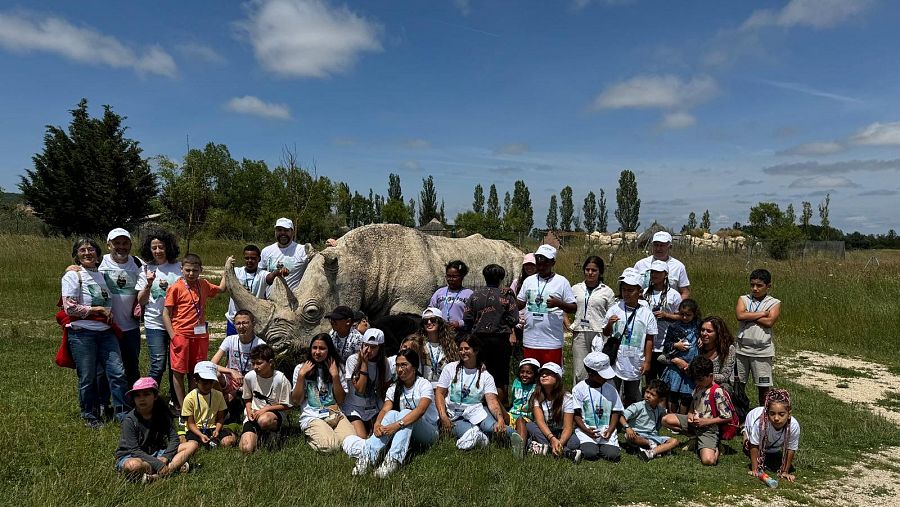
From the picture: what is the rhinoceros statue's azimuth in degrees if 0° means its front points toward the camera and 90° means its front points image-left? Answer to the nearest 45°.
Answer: approximately 45°

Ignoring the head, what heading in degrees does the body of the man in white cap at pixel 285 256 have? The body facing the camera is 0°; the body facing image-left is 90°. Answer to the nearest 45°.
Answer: approximately 0°

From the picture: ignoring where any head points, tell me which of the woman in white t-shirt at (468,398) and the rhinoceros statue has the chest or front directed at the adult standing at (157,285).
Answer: the rhinoceros statue

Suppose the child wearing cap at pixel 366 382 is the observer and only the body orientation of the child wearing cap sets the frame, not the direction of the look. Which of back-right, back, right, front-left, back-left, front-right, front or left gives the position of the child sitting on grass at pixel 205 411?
right

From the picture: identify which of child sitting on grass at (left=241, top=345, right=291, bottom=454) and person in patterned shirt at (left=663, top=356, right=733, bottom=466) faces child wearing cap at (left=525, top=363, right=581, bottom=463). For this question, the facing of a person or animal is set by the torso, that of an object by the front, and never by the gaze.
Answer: person in patterned shirt at (left=663, top=356, right=733, bottom=466)

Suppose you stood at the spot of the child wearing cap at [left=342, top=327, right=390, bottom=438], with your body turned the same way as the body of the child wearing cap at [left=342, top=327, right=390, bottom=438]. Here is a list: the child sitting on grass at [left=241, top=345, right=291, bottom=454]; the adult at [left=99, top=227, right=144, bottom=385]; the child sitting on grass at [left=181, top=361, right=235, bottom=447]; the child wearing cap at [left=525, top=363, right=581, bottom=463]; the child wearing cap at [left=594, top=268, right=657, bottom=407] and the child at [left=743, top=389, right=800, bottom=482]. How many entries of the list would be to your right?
3

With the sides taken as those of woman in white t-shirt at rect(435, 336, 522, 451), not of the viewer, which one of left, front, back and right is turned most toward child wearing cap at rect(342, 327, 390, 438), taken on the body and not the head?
right

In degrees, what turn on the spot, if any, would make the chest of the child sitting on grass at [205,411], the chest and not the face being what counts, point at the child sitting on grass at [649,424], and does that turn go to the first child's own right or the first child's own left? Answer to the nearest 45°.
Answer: approximately 90° to the first child's own left

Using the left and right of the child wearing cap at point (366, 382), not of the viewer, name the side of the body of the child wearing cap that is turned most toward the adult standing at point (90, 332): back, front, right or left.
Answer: right

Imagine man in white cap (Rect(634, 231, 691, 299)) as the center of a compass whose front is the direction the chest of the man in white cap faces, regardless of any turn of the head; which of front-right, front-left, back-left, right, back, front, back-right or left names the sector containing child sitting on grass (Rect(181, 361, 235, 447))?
front-right
